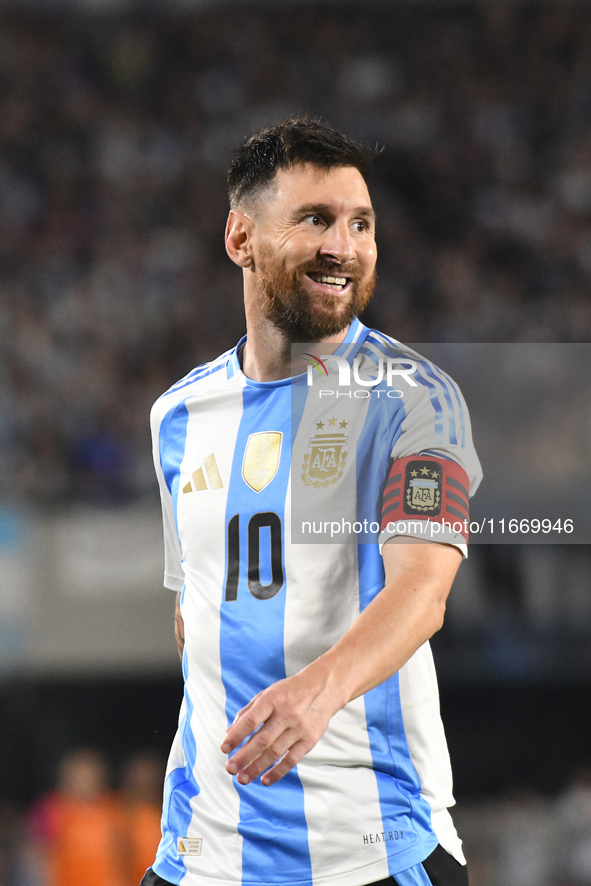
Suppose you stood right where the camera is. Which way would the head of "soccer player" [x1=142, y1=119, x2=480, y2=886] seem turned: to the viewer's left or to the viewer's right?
to the viewer's right

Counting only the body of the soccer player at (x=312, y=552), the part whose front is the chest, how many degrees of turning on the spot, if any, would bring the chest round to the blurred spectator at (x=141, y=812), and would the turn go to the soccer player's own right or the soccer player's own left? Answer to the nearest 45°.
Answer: approximately 135° to the soccer player's own right

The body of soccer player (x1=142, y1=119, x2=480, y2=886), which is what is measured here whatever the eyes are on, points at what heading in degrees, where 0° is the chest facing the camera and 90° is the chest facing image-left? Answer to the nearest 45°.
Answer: approximately 45°

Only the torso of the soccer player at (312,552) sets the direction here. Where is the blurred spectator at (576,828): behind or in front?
behind

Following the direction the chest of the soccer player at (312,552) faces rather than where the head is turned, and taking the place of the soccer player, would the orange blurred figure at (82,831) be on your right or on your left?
on your right

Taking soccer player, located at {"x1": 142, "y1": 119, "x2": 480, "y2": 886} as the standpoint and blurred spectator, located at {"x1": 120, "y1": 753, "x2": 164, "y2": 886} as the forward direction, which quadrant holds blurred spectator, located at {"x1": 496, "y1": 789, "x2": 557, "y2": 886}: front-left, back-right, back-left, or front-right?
front-right
